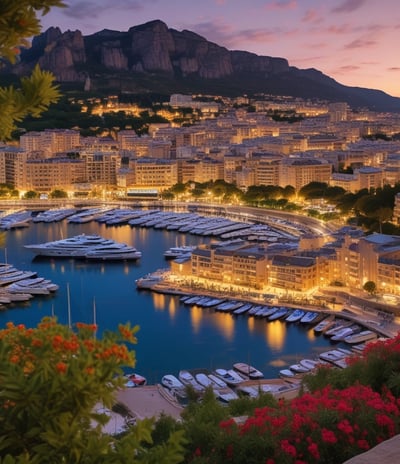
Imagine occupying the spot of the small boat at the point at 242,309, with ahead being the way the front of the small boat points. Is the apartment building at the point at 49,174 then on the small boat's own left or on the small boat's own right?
on the small boat's own right

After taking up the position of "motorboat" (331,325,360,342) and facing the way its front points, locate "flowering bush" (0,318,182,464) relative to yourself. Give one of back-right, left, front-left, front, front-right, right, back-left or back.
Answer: front-left

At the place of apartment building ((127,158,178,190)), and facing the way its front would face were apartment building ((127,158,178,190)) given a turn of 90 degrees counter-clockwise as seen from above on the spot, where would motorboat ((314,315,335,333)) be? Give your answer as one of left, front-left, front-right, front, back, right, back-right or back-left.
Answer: right

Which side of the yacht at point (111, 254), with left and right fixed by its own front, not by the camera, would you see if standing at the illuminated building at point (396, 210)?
back

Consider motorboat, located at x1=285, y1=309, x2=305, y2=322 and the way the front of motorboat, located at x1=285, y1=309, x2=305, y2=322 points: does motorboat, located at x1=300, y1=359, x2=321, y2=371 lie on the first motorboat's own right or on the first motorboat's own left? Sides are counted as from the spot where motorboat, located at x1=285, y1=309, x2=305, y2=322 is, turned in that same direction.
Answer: on the first motorboat's own left

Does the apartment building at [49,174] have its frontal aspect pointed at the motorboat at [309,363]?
yes

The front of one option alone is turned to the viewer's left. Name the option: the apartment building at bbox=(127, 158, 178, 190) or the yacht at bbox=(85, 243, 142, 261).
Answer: the yacht

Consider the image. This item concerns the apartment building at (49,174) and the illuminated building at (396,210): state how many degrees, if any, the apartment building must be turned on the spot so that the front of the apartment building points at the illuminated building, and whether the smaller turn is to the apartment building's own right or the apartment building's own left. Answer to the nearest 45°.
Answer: approximately 45° to the apartment building's own left

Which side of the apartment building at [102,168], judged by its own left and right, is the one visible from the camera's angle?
front

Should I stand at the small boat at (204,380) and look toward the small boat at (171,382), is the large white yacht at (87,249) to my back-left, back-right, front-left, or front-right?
front-right

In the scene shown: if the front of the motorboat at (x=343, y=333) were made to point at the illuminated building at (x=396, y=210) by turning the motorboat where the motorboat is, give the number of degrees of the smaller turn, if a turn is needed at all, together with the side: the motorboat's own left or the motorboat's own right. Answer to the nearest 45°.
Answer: approximately 135° to the motorboat's own right

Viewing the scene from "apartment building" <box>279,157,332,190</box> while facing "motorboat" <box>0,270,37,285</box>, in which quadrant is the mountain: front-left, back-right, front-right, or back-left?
back-right

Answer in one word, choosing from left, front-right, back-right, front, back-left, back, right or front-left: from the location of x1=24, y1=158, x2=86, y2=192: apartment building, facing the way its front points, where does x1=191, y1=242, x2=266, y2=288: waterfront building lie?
front

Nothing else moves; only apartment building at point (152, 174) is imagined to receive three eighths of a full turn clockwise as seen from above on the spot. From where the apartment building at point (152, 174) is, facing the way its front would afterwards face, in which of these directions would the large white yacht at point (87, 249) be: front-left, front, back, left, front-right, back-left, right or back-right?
back-left

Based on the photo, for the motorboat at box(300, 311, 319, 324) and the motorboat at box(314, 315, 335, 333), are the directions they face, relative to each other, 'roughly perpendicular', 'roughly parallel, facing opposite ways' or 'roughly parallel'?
roughly parallel

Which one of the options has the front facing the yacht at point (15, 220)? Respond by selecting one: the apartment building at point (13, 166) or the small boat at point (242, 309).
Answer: the apartment building

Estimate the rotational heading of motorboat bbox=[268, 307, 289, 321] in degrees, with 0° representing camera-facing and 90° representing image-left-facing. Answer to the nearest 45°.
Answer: approximately 45°

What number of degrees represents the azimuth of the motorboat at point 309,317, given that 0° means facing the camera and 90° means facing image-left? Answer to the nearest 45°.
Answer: approximately 45°
